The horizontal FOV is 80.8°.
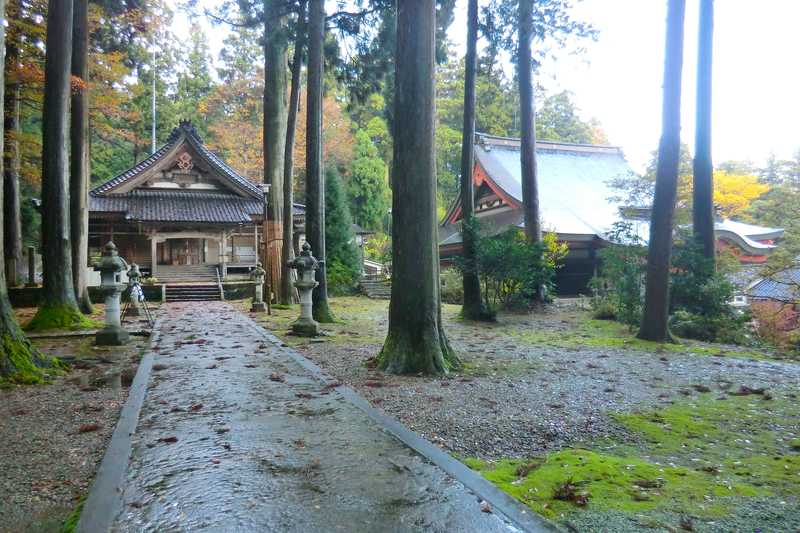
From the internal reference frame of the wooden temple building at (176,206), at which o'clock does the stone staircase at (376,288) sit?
The stone staircase is roughly at 10 o'clock from the wooden temple building.

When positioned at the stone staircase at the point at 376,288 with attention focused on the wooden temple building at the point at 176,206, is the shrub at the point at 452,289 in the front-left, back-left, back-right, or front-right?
back-left

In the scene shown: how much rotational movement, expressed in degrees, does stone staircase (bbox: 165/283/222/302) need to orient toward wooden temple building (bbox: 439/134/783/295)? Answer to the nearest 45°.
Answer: approximately 90° to its left

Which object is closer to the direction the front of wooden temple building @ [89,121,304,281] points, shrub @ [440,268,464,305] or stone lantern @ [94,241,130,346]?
the stone lantern

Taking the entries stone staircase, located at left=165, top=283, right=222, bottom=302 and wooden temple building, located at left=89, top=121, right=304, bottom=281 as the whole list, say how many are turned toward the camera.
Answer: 2

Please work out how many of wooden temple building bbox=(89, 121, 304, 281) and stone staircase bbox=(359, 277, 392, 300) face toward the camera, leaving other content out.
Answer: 2

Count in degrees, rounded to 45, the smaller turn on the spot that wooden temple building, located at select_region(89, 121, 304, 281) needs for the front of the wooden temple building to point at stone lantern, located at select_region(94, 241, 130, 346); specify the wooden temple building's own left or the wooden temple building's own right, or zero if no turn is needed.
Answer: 0° — it already faces it

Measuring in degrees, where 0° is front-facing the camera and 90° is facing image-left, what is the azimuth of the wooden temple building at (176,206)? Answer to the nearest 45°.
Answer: approximately 0°
